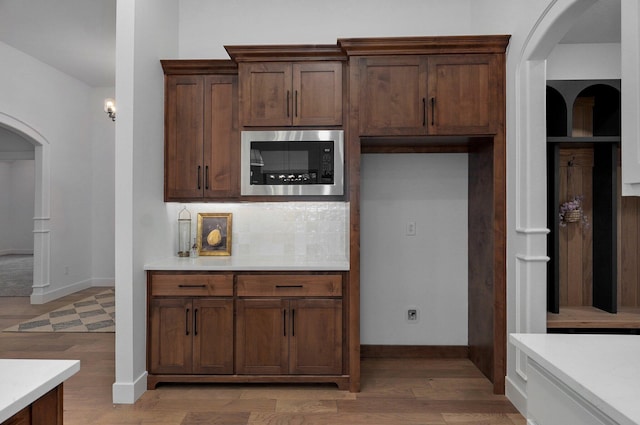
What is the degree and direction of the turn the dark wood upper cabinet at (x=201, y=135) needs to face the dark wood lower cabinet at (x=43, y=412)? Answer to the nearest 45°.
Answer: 0° — it already faces it

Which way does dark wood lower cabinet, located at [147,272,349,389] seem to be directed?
toward the camera

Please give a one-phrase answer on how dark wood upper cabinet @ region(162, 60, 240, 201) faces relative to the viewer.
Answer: facing the viewer

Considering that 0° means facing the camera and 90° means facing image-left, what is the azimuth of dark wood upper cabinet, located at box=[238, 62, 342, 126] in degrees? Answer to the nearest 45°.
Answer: approximately 0°

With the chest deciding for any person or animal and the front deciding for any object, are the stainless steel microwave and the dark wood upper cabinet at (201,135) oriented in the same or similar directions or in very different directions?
same or similar directions

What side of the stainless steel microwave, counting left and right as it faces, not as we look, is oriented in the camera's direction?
front

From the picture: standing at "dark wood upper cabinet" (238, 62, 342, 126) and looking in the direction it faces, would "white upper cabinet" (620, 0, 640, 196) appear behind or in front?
in front

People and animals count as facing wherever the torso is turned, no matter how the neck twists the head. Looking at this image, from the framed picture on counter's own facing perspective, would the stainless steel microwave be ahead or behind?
ahead
